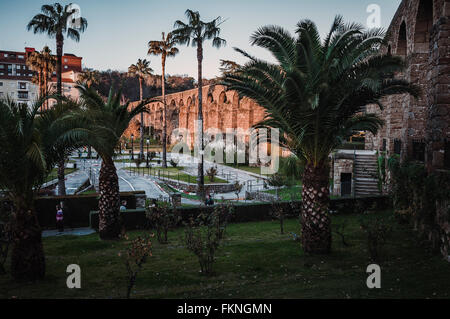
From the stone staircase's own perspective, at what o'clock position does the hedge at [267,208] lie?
The hedge is roughly at 1 o'clock from the stone staircase.

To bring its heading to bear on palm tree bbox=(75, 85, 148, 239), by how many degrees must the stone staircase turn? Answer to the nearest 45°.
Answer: approximately 45° to its right

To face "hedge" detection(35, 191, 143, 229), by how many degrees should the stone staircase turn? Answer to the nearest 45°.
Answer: approximately 45° to its right

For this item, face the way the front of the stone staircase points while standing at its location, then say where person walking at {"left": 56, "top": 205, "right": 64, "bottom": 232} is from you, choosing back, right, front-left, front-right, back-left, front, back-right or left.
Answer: front-right

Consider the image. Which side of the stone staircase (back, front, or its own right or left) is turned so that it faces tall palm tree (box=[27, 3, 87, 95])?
right

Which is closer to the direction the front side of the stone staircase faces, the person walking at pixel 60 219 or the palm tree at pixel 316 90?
the palm tree

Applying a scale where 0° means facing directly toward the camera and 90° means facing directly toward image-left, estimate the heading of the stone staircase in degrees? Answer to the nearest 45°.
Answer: approximately 0°
